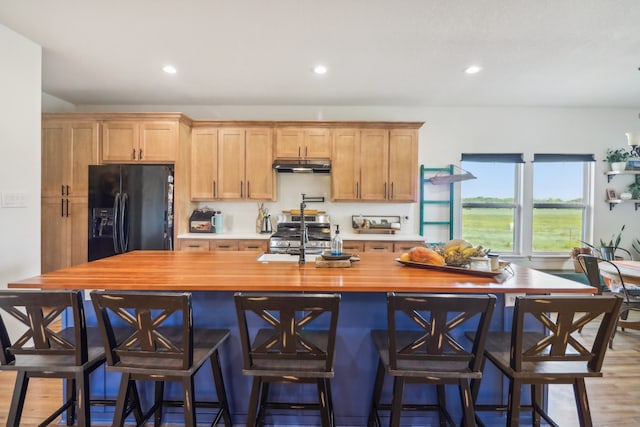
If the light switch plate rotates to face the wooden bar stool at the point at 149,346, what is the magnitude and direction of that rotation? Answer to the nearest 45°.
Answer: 0° — it already faces it

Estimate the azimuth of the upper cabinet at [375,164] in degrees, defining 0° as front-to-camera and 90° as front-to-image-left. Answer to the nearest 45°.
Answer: approximately 0°

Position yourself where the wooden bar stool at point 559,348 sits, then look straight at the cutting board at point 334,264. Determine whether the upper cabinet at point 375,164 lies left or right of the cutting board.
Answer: right

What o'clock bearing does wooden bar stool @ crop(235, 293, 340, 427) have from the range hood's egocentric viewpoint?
The wooden bar stool is roughly at 12 o'clock from the range hood.

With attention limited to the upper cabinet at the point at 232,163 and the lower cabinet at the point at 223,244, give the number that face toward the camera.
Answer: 2

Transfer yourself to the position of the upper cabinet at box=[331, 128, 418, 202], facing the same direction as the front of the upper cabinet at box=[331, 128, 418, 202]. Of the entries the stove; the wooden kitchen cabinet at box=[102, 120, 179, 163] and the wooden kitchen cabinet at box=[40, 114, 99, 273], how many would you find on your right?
3

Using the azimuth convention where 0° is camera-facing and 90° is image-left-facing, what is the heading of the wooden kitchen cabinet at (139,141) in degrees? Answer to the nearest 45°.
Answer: approximately 0°
